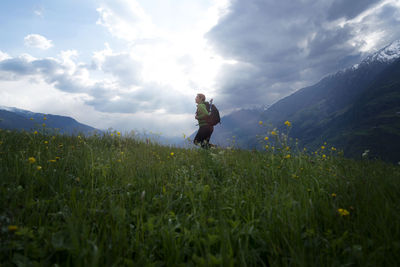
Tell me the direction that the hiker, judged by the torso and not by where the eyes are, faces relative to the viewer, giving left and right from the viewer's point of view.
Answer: facing to the left of the viewer
